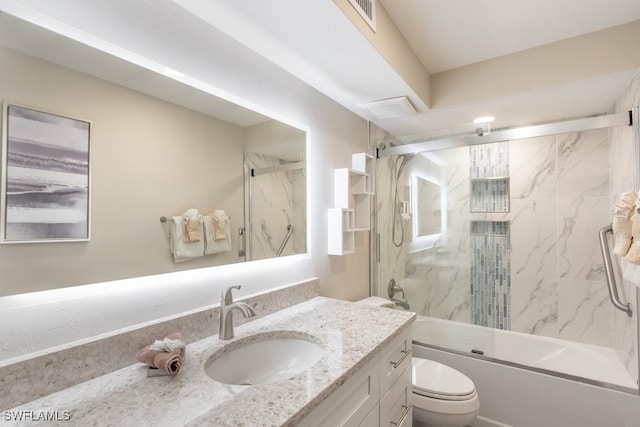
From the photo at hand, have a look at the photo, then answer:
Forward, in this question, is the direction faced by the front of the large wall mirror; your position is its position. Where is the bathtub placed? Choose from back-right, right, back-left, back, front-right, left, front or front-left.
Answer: front-left

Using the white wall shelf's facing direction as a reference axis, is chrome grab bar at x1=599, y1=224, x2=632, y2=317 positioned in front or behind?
in front

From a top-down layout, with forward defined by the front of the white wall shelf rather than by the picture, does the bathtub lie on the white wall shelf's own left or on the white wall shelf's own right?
on the white wall shelf's own left

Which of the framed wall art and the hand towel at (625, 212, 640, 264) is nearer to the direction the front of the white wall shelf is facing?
the hand towel

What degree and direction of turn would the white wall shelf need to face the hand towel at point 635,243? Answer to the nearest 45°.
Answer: approximately 45° to its left

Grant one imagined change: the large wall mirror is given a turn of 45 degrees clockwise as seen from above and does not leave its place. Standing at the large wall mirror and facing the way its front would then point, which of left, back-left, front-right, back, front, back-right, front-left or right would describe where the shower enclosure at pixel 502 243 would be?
left

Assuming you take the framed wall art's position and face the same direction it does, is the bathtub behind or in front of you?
in front

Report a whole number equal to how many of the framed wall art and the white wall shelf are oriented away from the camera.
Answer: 0

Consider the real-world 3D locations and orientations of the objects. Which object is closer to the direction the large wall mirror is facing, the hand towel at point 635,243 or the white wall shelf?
the hand towel

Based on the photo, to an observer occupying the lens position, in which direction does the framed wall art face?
facing the viewer and to the right of the viewer

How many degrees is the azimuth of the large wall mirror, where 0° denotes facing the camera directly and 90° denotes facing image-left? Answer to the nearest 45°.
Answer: approximately 315°
